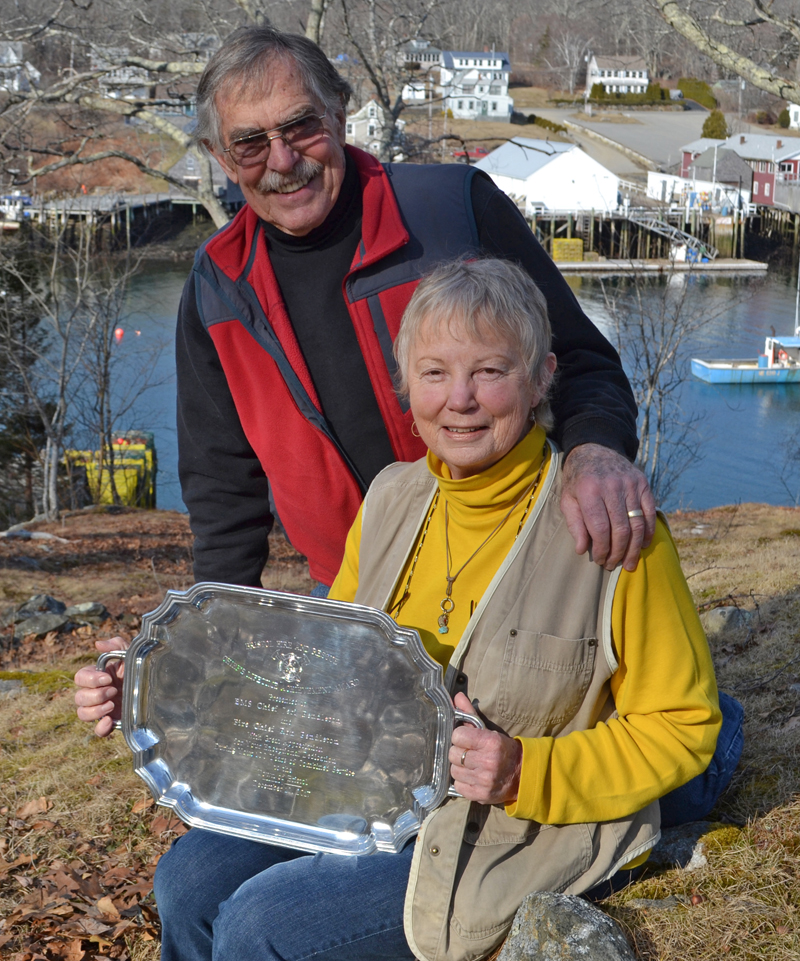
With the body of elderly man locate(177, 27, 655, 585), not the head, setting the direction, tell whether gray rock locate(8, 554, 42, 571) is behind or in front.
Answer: behind

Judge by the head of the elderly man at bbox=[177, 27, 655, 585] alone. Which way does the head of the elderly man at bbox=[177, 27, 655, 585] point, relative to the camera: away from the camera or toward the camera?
toward the camera

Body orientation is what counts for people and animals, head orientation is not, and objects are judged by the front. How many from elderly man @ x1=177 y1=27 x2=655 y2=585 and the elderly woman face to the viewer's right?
0

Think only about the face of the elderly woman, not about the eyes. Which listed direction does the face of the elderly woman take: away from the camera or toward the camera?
toward the camera

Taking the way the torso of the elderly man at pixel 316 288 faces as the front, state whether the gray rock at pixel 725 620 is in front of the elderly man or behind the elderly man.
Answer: behind

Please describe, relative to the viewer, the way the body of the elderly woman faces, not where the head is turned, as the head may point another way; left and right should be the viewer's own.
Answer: facing the viewer and to the left of the viewer

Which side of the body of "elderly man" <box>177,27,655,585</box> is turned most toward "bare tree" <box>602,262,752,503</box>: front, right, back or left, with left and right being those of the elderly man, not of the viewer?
back

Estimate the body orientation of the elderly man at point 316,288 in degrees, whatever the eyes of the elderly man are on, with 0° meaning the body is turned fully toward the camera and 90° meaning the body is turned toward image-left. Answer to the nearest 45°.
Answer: approximately 0°
